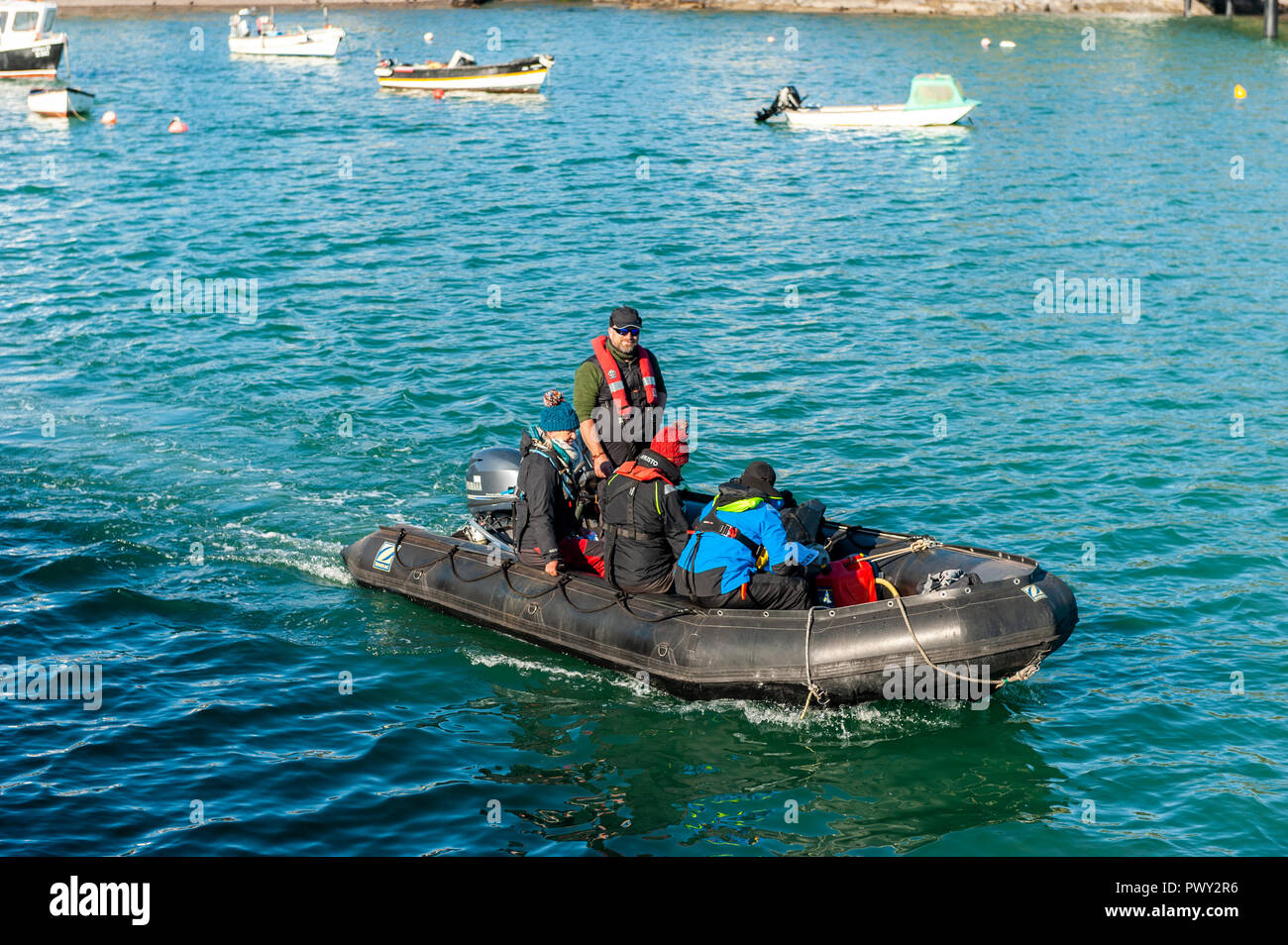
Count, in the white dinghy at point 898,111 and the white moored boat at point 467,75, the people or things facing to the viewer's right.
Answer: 2

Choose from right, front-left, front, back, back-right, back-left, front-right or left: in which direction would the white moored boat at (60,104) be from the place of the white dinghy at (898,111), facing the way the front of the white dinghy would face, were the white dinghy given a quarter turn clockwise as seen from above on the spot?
right

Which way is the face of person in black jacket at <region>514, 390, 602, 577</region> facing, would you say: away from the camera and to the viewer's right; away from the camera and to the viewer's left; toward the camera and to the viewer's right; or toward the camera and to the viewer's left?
toward the camera and to the viewer's right

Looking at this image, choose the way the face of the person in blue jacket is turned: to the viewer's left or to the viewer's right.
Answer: to the viewer's right

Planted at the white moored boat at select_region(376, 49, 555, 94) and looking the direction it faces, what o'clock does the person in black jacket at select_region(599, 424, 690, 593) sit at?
The person in black jacket is roughly at 3 o'clock from the white moored boat.

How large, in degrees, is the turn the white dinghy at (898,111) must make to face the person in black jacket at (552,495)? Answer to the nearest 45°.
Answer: approximately 90° to its right

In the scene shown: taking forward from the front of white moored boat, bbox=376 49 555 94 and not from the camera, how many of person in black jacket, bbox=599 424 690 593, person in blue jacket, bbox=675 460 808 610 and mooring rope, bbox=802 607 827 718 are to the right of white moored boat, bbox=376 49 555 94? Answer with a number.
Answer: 3

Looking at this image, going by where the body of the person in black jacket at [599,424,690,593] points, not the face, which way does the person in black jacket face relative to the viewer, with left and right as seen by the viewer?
facing away from the viewer and to the right of the viewer

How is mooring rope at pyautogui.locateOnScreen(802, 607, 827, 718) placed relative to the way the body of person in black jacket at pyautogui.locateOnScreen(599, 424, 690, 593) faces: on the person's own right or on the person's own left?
on the person's own right

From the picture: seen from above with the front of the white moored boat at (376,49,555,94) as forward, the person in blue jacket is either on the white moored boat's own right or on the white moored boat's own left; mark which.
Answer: on the white moored boat's own right

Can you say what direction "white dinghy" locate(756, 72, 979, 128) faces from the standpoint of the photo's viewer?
facing to the right of the viewer

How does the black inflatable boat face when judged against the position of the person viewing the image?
facing the viewer and to the right of the viewer

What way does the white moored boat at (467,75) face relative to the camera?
to the viewer's right
